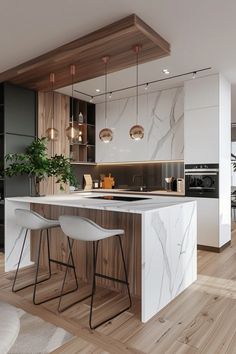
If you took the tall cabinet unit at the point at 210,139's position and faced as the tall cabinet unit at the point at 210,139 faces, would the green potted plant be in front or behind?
in front

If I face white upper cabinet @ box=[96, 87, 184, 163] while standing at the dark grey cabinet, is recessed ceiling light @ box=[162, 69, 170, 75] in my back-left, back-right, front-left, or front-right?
front-right

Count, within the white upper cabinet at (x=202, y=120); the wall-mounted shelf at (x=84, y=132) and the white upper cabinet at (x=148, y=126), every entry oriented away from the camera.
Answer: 0

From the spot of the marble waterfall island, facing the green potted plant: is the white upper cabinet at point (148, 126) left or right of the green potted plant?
right

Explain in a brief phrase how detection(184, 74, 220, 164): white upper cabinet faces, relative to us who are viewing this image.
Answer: facing the viewer and to the left of the viewer

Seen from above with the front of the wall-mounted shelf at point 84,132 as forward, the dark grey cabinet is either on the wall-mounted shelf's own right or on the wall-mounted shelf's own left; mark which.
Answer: on the wall-mounted shelf's own right

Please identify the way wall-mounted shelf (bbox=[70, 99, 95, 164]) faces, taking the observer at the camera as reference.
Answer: facing the viewer and to the right of the viewer

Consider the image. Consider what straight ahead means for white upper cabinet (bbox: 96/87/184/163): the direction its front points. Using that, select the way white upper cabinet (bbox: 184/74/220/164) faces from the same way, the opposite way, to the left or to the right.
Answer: the same way

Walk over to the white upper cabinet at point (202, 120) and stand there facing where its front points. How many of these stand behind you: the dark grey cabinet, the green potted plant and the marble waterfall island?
0

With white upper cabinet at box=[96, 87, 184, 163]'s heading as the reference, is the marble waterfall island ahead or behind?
ahead

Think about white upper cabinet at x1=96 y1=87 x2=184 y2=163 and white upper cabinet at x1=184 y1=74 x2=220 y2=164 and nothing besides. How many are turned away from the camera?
0

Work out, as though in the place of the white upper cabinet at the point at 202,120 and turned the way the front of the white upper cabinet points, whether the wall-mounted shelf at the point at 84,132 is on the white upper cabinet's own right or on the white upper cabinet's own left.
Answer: on the white upper cabinet's own right

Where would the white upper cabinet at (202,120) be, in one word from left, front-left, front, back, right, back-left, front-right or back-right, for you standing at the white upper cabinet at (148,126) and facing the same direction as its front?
left
